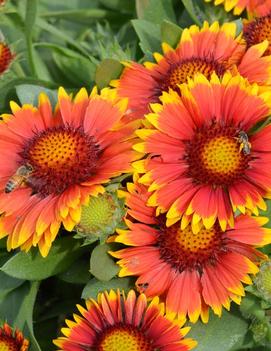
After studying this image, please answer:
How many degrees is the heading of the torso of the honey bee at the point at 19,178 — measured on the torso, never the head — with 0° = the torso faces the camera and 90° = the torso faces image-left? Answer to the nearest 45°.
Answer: approximately 225°

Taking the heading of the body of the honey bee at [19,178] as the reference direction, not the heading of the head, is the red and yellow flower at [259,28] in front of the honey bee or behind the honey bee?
in front

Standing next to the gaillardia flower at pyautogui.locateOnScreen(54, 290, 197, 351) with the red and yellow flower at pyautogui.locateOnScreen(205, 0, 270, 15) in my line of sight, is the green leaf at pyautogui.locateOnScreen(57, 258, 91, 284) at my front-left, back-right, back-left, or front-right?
front-left

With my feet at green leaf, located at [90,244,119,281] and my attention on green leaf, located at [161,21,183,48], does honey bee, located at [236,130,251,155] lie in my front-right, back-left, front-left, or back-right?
front-right

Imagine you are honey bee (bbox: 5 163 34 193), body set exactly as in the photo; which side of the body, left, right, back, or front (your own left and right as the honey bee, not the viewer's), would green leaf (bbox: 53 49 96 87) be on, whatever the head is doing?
front

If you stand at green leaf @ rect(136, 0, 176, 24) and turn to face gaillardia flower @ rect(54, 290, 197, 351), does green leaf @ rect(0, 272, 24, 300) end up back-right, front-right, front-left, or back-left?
front-right

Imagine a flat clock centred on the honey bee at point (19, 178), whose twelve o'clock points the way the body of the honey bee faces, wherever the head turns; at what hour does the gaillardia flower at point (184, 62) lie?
The gaillardia flower is roughly at 1 o'clock from the honey bee.

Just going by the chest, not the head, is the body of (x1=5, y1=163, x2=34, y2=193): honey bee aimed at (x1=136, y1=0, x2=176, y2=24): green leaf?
yes
